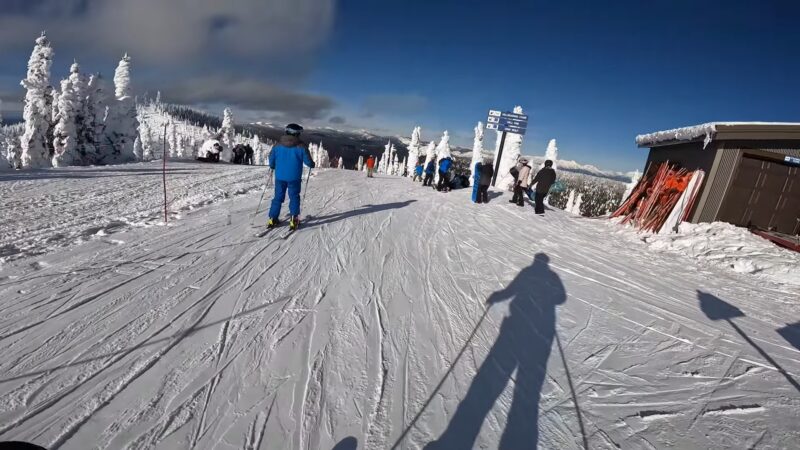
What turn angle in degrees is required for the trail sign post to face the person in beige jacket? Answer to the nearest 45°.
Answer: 0° — it already faces them

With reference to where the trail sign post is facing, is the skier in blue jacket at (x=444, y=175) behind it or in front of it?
in front

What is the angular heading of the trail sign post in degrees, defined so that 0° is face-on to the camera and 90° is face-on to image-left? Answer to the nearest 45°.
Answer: approximately 0°

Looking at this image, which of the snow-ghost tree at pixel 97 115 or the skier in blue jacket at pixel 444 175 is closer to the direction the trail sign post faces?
the skier in blue jacket

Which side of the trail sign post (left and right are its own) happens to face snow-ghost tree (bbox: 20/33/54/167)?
right

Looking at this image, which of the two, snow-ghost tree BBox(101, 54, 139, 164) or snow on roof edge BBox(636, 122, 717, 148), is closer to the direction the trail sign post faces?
the snow on roof edge

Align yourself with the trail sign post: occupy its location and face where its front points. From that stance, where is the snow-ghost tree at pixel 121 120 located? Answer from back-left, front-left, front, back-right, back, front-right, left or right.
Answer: right

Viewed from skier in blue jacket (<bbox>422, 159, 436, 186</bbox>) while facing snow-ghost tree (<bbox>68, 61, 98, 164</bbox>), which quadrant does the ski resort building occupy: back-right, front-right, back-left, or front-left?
back-left

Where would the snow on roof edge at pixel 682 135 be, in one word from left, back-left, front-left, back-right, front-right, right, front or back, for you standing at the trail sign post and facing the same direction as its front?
front-left

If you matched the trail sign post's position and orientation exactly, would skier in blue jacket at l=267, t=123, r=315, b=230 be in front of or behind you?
in front

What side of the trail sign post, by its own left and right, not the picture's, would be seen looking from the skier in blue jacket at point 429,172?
right
